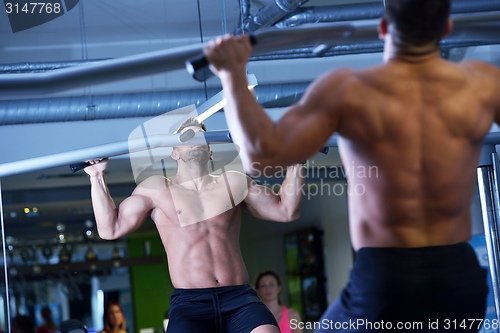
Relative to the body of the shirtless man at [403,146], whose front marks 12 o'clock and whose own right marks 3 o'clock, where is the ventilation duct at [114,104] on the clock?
The ventilation duct is roughly at 11 o'clock from the shirtless man.

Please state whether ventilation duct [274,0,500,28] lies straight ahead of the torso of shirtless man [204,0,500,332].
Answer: yes

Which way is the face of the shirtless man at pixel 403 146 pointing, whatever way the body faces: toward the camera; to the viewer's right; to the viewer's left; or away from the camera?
away from the camera

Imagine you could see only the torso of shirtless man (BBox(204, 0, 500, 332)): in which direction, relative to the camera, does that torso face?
away from the camera

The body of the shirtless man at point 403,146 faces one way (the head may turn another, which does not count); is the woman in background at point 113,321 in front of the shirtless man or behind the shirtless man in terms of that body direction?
in front
